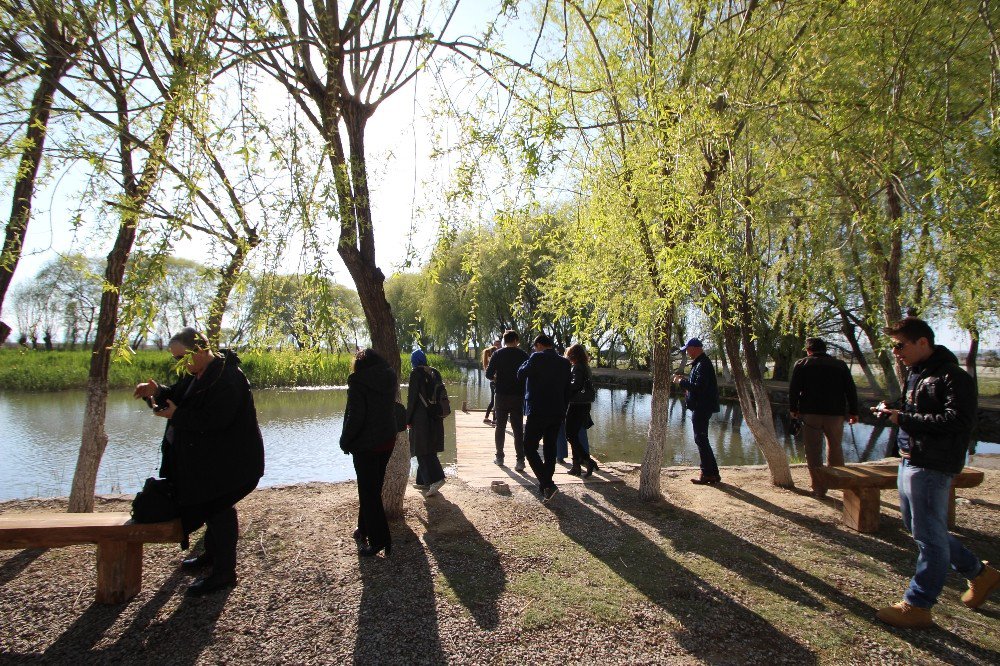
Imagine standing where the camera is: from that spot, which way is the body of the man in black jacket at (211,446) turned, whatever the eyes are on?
to the viewer's left

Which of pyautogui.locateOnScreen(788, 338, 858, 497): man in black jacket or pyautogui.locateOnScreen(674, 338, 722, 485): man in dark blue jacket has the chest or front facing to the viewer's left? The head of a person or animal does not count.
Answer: pyautogui.locateOnScreen(674, 338, 722, 485): man in dark blue jacket

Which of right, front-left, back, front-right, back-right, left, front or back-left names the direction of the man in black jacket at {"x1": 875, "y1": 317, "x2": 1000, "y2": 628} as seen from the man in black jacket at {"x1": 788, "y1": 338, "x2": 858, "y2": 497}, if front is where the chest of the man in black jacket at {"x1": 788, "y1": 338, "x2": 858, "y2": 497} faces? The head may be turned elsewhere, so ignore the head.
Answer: back

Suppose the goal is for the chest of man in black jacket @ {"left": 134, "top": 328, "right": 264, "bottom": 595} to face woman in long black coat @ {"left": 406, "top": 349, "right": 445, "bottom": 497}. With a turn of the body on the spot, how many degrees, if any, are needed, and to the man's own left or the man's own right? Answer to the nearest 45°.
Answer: approximately 135° to the man's own right

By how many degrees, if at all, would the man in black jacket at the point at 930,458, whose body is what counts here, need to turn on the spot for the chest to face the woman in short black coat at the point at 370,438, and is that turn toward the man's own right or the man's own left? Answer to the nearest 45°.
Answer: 0° — they already face them

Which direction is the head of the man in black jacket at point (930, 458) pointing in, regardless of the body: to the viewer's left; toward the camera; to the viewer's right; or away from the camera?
to the viewer's left

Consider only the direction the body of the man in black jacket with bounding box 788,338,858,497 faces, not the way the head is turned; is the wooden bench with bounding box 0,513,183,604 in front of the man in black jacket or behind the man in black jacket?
behind

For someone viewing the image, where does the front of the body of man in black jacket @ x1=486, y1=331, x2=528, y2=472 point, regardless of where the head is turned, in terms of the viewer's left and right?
facing away from the viewer

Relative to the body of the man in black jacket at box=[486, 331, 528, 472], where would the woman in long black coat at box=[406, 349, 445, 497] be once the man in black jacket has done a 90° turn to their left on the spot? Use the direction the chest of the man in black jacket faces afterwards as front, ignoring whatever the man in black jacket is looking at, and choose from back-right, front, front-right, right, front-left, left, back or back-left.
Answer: front-left

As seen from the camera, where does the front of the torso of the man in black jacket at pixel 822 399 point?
away from the camera

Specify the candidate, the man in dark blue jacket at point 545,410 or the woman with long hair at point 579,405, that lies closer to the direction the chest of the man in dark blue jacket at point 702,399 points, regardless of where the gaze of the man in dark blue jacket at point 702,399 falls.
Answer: the woman with long hair

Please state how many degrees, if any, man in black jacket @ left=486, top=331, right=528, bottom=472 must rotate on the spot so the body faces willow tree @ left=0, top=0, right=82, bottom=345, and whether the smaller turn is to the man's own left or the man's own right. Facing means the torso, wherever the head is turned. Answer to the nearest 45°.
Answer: approximately 135° to the man's own left

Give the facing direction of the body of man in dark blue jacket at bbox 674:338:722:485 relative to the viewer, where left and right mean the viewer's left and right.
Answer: facing to the left of the viewer

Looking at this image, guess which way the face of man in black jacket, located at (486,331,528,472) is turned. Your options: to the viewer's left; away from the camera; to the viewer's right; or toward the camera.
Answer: away from the camera
